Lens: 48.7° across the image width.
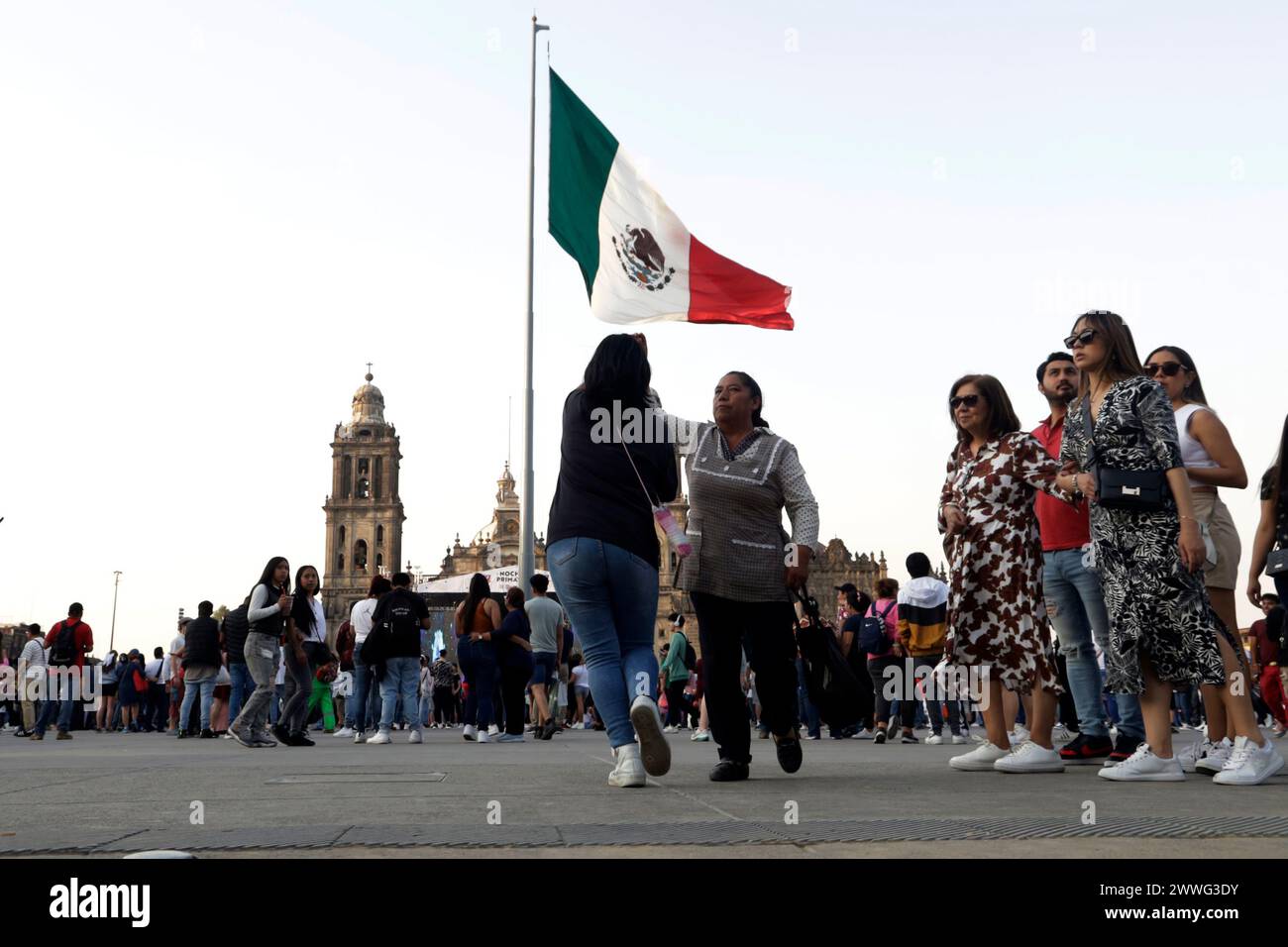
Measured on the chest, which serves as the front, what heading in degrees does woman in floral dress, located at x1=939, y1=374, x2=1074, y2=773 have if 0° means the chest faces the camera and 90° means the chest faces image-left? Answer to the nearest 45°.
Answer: approximately 45°

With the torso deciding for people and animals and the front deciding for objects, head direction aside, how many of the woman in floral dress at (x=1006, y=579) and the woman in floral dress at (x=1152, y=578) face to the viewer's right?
0

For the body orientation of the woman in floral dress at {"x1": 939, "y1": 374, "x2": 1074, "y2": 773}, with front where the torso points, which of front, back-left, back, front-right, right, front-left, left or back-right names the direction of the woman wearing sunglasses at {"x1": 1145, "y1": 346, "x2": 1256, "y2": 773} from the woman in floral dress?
back-left

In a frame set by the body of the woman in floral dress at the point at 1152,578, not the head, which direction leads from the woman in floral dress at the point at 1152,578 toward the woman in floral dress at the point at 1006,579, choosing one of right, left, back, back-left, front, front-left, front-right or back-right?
right

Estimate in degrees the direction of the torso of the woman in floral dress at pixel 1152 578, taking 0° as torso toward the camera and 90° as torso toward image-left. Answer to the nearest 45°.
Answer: approximately 45°

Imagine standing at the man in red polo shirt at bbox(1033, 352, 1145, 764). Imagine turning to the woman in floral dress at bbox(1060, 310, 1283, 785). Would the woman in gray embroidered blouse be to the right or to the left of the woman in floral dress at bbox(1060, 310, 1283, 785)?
right

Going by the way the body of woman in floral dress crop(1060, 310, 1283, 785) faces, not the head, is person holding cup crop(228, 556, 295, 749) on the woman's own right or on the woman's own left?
on the woman's own right

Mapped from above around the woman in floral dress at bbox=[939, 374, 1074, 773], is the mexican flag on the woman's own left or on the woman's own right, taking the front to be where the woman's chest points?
on the woman's own right

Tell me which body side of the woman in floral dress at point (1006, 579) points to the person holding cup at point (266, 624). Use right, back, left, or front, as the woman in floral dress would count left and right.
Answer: right

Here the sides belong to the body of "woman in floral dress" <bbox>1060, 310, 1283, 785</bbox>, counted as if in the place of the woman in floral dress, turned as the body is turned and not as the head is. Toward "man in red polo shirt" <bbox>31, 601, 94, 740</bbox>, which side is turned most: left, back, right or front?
right

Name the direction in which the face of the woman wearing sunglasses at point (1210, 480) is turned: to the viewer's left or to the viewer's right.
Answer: to the viewer's left

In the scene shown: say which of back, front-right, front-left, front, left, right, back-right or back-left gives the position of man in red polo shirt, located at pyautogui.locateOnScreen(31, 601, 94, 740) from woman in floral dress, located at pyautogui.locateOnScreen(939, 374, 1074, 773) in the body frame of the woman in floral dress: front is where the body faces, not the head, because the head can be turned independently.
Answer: right

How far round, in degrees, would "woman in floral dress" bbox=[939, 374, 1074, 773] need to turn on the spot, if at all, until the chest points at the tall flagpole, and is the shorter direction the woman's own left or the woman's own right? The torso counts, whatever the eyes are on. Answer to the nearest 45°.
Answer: approximately 90° to the woman's own right
